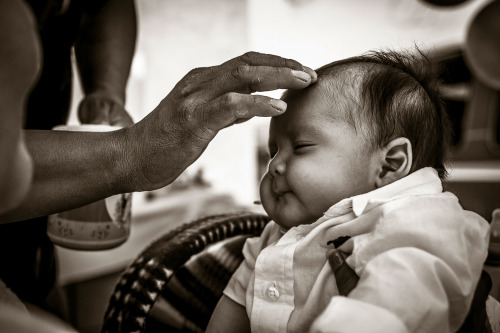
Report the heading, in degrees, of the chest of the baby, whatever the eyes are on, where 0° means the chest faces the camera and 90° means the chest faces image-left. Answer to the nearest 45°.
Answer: approximately 45°
